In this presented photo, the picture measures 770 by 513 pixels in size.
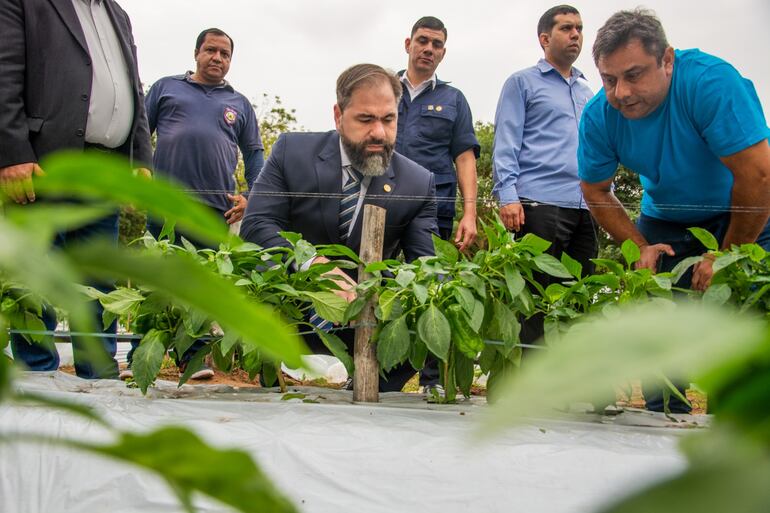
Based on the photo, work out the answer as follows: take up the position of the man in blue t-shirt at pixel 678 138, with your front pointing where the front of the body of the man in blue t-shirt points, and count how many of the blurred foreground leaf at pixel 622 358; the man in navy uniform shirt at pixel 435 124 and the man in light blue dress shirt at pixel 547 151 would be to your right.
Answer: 2

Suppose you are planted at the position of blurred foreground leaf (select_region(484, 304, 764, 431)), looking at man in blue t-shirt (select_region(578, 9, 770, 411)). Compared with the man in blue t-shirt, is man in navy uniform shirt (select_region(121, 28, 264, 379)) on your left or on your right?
left

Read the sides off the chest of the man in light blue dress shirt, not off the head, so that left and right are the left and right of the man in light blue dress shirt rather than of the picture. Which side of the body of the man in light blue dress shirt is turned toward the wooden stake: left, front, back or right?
right

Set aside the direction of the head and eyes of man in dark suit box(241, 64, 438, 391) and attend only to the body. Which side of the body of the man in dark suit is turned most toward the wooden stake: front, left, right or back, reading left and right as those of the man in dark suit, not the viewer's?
front

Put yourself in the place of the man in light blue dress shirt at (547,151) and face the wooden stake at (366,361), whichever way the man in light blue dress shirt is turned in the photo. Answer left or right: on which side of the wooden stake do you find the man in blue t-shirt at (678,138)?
left

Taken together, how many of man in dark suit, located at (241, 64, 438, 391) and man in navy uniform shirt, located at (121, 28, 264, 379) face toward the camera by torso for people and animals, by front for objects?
2

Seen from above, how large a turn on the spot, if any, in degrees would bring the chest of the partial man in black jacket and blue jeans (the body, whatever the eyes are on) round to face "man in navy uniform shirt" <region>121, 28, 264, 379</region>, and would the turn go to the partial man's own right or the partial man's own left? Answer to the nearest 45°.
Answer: approximately 90° to the partial man's own left

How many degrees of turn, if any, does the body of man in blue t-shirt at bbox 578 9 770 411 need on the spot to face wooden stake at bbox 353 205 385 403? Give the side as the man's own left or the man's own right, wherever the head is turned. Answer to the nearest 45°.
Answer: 0° — they already face it

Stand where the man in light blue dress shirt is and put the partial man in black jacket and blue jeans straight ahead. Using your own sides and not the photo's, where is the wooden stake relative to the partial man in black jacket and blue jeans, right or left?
left

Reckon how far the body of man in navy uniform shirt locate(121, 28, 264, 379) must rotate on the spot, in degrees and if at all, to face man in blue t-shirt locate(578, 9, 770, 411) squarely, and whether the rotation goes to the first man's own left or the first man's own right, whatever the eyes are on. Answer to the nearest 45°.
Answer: approximately 45° to the first man's own left

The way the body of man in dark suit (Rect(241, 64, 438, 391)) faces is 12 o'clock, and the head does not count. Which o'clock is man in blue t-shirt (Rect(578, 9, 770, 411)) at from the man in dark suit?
The man in blue t-shirt is roughly at 10 o'clock from the man in dark suit.

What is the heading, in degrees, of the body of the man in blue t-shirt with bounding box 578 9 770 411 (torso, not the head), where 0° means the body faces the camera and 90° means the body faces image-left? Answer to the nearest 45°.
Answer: approximately 45°

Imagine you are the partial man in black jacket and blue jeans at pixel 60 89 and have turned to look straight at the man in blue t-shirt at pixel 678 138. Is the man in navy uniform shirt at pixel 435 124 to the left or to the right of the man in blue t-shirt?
left
